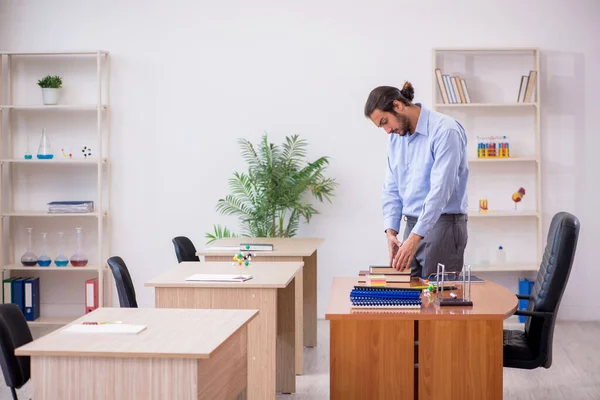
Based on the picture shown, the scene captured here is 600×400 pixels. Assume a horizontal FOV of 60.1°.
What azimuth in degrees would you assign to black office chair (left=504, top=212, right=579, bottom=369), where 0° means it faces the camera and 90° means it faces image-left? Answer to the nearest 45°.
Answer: approximately 90°

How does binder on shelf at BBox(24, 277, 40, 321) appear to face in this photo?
toward the camera

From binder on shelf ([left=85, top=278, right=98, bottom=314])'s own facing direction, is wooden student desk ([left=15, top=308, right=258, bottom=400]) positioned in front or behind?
in front

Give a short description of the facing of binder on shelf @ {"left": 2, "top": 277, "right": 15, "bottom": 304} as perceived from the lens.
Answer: facing the viewer

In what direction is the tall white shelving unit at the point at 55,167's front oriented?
toward the camera

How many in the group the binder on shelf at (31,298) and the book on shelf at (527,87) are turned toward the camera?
2

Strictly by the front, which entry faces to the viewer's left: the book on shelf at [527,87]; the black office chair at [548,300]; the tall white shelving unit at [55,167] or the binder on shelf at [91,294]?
the black office chair

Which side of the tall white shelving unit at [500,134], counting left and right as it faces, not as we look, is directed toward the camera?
front

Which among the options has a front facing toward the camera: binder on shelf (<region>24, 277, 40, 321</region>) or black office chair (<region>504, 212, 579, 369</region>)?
the binder on shelf

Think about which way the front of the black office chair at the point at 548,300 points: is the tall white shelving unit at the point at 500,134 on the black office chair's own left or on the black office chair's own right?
on the black office chair's own right
